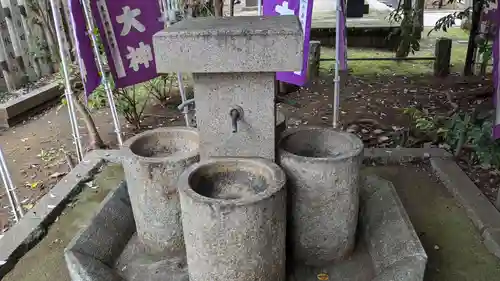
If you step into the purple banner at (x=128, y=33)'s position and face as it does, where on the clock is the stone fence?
The stone fence is roughly at 5 o'clock from the purple banner.

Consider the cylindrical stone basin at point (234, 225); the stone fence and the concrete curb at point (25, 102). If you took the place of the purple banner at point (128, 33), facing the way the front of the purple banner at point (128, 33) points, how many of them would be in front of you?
1

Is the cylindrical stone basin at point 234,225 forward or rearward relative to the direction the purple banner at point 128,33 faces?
forward

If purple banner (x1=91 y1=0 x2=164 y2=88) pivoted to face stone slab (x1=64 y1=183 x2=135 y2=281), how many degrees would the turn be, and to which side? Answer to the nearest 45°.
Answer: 0° — it already faces it

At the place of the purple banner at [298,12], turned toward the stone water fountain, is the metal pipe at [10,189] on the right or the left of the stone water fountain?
right

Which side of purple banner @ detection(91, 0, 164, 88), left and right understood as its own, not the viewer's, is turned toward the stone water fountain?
front

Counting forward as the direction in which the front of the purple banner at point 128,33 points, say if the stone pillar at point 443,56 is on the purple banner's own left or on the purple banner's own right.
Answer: on the purple banner's own left

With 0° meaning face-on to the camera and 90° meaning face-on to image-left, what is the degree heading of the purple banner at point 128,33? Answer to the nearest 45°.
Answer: approximately 0°

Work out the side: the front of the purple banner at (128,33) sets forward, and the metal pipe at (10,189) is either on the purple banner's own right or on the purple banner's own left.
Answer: on the purple banner's own right

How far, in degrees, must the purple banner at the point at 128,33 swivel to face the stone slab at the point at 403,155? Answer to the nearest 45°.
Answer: approximately 90° to its left

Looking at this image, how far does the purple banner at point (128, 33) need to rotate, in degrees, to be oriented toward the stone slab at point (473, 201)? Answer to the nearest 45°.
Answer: approximately 45° to its left

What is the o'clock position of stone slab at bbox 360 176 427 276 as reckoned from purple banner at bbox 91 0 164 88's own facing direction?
The stone slab is roughly at 11 o'clock from the purple banner.

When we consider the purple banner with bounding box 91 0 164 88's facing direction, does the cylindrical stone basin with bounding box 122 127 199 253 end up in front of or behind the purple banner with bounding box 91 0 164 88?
in front
